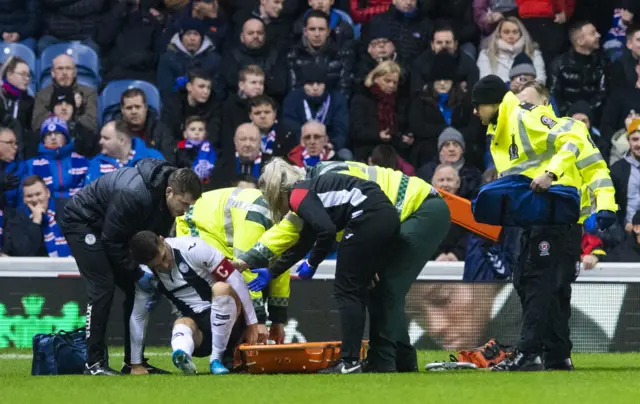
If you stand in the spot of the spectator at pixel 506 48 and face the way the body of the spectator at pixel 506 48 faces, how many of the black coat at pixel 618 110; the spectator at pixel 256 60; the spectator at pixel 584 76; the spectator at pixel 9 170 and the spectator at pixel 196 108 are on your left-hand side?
2

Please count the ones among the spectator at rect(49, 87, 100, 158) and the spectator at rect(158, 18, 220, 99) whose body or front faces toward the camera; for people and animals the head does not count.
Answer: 2

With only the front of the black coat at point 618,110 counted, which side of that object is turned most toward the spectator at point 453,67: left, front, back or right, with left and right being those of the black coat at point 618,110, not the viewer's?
right

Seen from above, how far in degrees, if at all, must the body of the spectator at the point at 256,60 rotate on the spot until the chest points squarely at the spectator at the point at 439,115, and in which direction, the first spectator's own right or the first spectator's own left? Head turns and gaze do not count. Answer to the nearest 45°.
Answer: approximately 90° to the first spectator's own left

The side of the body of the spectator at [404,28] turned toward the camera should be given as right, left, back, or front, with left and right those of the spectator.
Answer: front

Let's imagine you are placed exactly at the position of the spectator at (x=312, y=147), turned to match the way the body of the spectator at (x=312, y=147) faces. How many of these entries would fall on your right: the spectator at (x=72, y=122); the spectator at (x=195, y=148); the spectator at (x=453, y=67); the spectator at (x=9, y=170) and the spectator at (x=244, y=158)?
4

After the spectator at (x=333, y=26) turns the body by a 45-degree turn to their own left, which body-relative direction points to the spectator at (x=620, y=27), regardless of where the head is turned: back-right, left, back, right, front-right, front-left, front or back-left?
front-left

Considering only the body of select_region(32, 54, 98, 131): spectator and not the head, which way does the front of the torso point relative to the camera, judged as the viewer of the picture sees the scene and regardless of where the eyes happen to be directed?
toward the camera

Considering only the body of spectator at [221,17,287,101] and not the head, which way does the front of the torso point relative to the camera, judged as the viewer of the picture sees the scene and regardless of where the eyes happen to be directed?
toward the camera

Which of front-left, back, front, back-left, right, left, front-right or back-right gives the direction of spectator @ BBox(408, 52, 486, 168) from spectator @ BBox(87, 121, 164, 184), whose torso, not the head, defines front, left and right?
back-left

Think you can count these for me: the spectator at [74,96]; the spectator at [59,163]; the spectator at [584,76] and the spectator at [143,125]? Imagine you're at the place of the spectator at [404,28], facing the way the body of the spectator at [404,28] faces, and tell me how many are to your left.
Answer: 1
